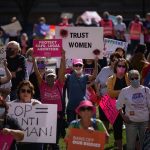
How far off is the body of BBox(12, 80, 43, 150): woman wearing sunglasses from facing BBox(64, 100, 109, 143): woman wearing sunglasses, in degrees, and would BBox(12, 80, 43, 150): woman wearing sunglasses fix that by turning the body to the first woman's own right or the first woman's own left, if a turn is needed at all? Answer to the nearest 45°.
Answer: approximately 45° to the first woman's own left

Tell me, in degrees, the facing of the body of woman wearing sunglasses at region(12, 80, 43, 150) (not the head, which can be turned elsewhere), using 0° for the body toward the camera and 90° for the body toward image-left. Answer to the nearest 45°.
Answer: approximately 0°

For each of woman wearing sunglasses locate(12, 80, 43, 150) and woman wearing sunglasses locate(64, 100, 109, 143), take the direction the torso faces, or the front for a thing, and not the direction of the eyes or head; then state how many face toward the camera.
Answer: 2

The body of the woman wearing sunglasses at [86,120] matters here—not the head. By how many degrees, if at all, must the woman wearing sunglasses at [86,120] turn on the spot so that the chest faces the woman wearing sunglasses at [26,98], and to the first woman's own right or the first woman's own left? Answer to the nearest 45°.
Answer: approximately 135° to the first woman's own right
